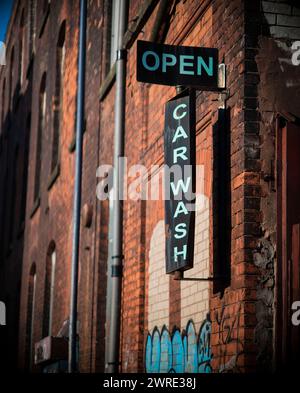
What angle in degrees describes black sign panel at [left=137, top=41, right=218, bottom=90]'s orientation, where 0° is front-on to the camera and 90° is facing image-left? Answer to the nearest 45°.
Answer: approximately 0°
